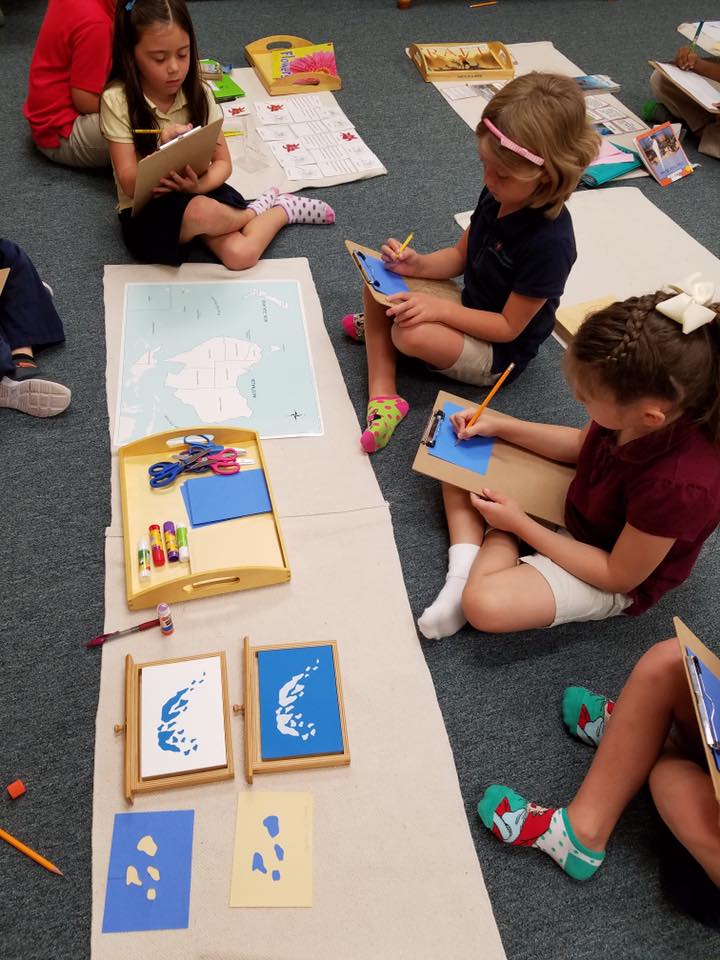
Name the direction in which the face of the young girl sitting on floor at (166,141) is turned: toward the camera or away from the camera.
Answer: toward the camera

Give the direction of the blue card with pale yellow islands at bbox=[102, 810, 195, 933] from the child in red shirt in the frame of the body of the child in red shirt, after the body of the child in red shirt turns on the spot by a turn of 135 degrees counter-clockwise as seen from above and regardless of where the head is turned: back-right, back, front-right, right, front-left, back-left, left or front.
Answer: left

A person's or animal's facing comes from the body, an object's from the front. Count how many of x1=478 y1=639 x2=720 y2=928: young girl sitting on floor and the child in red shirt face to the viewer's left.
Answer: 1

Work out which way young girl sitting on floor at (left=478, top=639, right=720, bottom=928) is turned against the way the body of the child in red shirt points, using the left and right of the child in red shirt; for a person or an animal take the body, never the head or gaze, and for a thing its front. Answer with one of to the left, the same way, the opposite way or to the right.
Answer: to the left

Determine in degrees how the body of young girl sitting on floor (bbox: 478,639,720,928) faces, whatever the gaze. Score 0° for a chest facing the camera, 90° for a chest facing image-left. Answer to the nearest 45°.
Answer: approximately 90°

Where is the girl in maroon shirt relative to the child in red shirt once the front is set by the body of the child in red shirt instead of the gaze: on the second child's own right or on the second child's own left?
on the second child's own right

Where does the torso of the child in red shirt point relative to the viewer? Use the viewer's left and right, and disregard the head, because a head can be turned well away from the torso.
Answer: facing away from the viewer and to the right of the viewer

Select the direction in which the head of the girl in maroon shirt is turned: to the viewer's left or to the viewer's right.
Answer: to the viewer's left

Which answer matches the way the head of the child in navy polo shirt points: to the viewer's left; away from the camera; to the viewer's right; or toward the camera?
to the viewer's left

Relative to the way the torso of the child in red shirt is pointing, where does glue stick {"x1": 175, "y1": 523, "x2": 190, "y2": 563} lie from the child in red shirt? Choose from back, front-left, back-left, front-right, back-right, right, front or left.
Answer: back-right
